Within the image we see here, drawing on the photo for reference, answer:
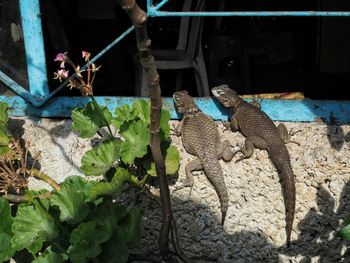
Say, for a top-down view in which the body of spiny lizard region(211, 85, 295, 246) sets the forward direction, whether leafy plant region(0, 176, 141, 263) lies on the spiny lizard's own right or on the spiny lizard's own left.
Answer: on the spiny lizard's own left

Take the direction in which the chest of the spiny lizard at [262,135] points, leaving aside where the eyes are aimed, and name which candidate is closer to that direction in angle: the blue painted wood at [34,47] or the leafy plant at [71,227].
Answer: the blue painted wood

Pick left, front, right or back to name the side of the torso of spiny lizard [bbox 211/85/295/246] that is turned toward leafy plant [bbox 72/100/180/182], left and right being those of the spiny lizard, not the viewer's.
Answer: left

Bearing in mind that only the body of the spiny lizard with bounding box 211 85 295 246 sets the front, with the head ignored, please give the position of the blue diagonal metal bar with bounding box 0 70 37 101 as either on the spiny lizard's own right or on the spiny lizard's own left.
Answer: on the spiny lizard's own left

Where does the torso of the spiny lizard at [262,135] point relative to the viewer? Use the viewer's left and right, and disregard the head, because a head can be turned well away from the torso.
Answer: facing away from the viewer and to the left of the viewer

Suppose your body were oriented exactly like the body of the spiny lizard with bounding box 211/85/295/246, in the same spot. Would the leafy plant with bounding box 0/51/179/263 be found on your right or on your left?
on your left

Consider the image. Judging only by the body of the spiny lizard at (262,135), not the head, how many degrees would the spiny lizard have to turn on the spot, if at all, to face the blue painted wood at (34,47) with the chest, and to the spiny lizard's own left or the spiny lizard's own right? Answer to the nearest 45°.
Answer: approximately 45° to the spiny lizard's own left
